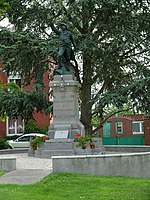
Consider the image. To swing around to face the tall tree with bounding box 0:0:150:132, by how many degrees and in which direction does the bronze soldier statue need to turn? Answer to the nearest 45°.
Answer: approximately 180°

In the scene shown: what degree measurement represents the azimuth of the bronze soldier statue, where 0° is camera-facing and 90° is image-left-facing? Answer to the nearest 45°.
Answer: approximately 45°

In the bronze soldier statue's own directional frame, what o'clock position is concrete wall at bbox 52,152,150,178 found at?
The concrete wall is roughly at 10 o'clock from the bronze soldier statue.

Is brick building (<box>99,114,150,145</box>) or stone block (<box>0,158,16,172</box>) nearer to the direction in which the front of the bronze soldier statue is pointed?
the stone block

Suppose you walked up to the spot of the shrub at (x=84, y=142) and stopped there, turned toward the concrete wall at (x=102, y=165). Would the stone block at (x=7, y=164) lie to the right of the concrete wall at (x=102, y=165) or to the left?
right
